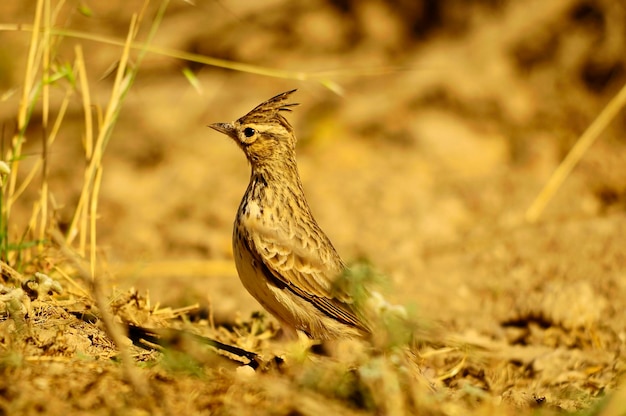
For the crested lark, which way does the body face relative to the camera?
to the viewer's left

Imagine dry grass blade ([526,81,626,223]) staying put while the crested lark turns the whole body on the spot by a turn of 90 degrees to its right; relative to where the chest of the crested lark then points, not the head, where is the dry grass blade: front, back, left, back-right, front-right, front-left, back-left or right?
front-right
